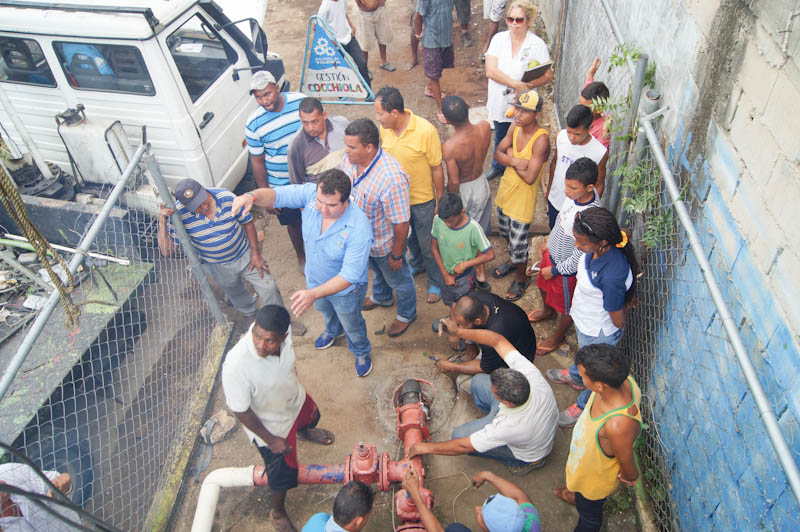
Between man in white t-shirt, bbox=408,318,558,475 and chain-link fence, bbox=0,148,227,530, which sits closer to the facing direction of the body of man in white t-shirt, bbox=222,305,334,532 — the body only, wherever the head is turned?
the man in white t-shirt

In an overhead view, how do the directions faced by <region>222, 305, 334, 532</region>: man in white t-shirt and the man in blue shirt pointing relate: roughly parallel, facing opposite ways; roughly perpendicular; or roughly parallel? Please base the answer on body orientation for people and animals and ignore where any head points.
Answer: roughly perpendicular

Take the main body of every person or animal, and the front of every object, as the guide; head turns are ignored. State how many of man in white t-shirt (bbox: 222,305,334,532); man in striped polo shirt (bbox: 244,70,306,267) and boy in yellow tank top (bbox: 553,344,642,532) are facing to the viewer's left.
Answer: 1

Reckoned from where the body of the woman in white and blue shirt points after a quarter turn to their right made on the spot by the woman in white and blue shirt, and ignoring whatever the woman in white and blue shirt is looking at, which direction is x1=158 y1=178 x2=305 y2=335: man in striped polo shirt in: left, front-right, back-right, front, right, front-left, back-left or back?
front-left

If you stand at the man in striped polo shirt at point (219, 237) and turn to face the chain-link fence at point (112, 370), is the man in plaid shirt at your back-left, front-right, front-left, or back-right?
back-left

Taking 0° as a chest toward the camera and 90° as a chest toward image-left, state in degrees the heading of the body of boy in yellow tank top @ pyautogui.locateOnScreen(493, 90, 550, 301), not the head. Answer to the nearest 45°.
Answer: approximately 45°

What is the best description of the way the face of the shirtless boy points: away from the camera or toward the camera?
away from the camera

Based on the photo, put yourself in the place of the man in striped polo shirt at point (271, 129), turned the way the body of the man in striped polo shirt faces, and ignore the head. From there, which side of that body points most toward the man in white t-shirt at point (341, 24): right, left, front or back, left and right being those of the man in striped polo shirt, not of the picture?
back

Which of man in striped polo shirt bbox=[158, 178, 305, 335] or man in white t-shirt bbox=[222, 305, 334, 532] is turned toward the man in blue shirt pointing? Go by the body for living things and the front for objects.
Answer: the man in striped polo shirt

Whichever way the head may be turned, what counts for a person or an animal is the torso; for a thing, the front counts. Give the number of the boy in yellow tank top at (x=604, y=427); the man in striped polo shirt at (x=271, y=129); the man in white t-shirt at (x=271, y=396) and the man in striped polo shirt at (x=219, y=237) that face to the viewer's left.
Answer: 1

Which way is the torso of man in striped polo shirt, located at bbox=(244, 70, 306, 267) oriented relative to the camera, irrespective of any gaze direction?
toward the camera

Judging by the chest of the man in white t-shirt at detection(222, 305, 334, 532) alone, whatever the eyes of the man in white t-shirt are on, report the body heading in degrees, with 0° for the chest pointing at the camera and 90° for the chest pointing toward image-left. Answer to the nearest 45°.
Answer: approximately 315°

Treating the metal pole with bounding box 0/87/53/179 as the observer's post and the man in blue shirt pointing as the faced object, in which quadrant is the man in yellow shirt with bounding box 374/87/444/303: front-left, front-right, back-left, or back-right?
front-left

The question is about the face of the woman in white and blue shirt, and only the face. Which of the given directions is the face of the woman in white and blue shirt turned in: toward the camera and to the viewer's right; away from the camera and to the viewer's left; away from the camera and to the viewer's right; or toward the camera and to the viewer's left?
toward the camera and to the viewer's left

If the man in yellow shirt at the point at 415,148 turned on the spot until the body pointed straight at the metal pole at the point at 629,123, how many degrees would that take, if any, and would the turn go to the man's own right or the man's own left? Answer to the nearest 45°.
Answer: approximately 135° to the man's own left

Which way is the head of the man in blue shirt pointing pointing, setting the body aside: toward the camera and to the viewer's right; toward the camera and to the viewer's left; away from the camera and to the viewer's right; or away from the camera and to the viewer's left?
toward the camera and to the viewer's left
